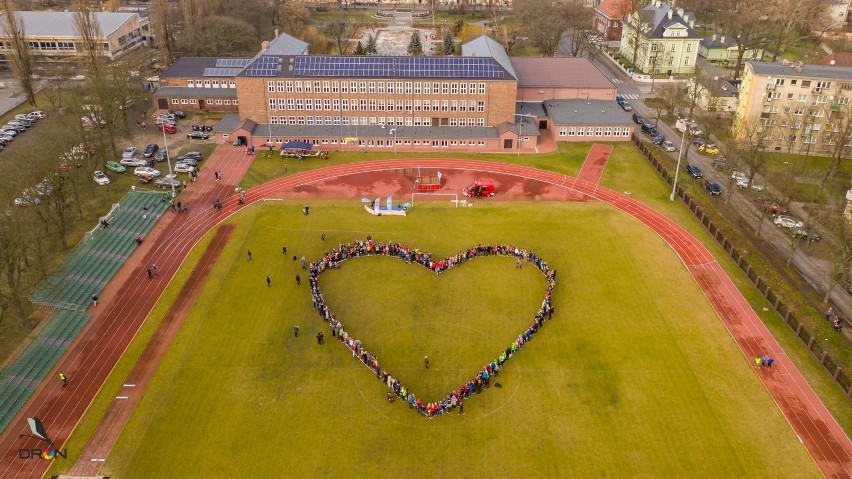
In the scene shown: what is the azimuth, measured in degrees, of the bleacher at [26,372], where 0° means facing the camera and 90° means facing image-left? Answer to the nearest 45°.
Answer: approximately 315°
